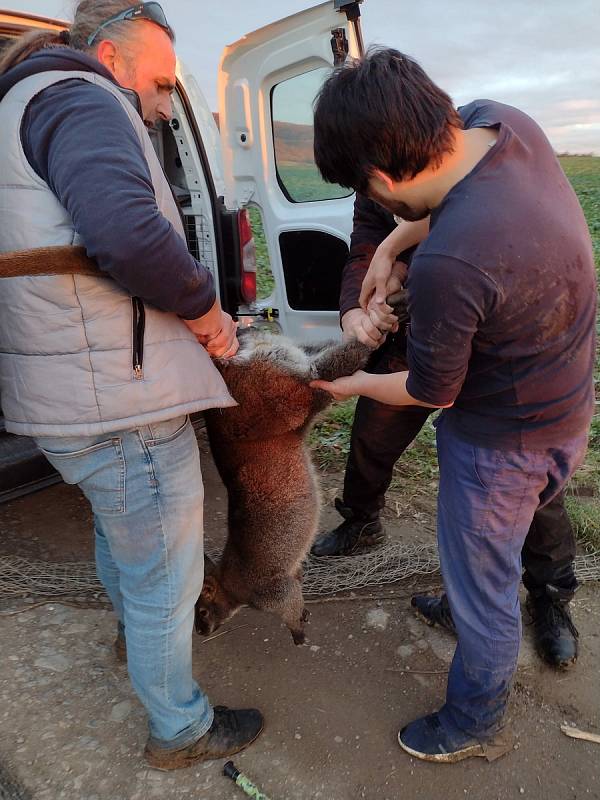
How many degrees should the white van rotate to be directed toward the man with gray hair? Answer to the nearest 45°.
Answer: approximately 135° to its left

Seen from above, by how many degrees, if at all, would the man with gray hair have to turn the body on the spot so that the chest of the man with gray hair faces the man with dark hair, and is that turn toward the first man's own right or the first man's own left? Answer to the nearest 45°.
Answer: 0° — they already face them

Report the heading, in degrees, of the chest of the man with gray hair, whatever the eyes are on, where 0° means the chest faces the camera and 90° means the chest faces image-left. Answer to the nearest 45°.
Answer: approximately 270°

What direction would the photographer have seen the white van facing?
facing away from the viewer and to the left of the viewer

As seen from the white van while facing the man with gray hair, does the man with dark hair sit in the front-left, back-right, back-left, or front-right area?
front-left

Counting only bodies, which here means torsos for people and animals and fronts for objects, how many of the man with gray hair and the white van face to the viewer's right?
1

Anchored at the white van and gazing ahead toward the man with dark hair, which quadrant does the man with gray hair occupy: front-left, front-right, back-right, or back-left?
front-right

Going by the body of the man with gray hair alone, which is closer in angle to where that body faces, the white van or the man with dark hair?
the man with dark hair

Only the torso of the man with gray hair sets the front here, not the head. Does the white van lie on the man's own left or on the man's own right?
on the man's own left

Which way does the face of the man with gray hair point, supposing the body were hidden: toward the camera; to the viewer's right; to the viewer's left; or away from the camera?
to the viewer's right
